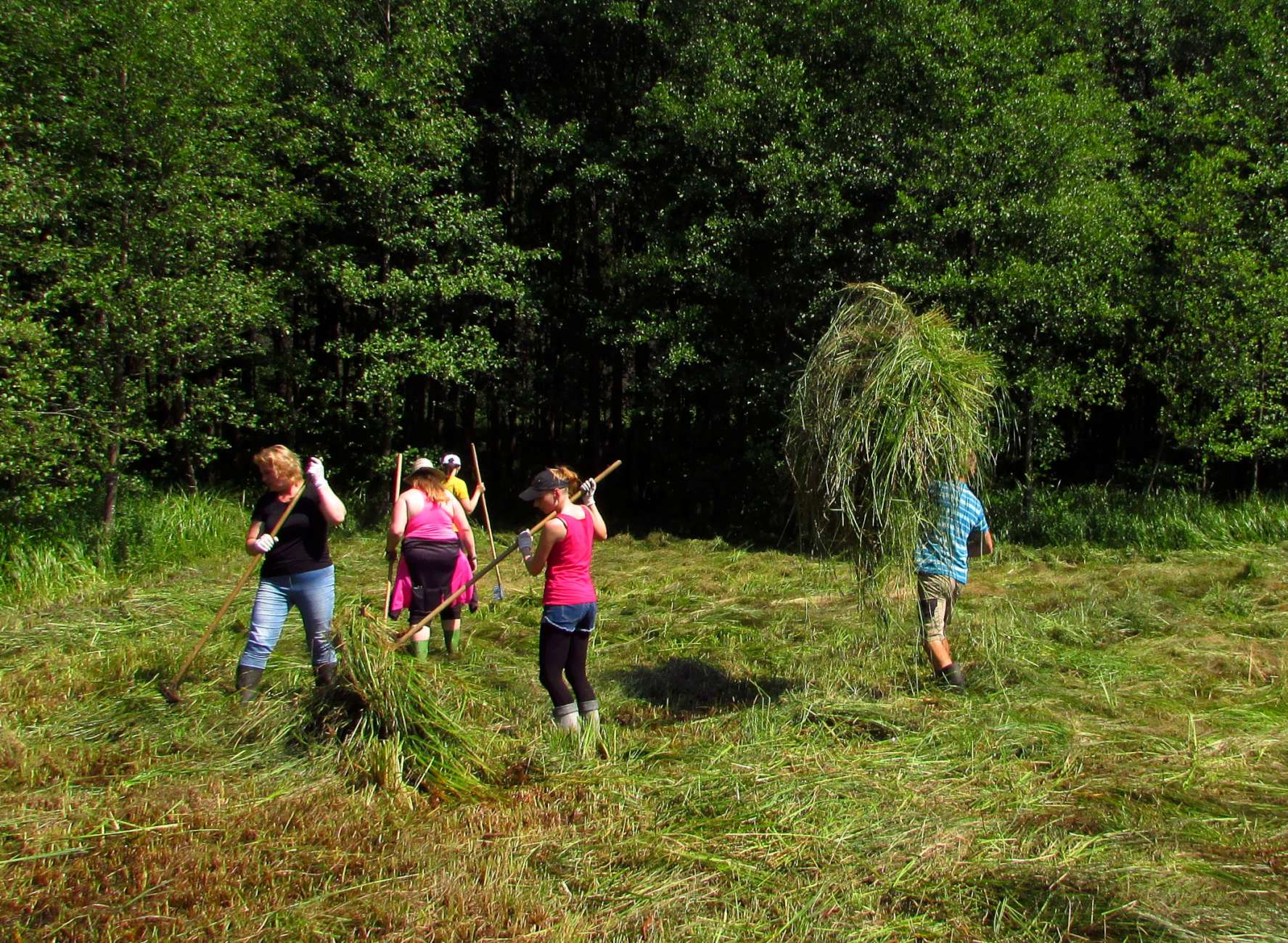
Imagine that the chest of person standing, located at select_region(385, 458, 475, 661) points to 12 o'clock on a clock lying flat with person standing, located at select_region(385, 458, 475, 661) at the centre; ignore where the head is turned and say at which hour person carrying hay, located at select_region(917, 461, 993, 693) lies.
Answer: person carrying hay, located at select_region(917, 461, 993, 693) is roughly at 4 o'clock from person standing, located at select_region(385, 458, 475, 661).

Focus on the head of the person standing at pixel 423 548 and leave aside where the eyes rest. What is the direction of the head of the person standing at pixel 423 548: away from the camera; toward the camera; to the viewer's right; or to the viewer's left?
away from the camera

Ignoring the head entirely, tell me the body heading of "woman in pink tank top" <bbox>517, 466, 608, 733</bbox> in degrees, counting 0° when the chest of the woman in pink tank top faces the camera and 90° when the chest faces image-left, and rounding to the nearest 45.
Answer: approximately 135°

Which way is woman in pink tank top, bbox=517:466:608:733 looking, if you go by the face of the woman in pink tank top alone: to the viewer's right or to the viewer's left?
to the viewer's left

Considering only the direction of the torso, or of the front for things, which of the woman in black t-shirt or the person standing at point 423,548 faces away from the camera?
the person standing

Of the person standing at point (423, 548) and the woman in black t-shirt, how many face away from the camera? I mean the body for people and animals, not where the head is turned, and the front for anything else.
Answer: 1

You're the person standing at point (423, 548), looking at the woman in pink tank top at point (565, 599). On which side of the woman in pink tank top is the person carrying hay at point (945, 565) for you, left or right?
left

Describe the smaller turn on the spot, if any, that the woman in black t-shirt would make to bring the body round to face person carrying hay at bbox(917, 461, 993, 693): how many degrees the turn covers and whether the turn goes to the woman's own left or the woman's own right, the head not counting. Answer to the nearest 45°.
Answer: approximately 135° to the woman's own left

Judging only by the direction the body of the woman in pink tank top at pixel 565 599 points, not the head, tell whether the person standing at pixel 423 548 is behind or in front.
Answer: in front

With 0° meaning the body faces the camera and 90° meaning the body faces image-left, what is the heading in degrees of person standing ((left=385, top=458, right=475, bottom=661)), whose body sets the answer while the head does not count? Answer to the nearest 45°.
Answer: approximately 180°
